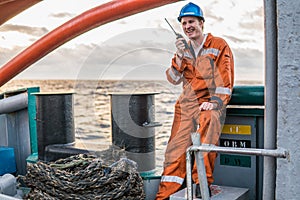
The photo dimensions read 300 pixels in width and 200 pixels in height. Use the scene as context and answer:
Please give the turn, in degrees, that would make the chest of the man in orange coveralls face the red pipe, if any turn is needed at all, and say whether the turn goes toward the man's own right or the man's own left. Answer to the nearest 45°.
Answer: approximately 90° to the man's own right

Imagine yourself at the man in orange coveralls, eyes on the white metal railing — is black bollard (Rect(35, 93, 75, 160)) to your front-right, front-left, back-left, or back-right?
back-right

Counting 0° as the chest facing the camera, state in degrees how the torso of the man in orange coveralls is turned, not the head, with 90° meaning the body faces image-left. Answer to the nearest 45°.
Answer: approximately 45°

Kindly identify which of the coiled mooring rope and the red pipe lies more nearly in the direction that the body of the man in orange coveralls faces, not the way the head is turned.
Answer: the coiled mooring rope

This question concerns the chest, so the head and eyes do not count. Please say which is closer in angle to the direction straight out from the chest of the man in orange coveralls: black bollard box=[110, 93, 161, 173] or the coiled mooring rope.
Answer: the coiled mooring rope

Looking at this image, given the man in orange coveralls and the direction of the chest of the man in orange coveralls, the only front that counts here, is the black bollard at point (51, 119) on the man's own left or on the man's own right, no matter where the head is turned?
on the man's own right

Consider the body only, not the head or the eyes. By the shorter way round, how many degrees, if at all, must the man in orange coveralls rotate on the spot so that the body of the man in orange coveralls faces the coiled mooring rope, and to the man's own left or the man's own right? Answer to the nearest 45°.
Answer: approximately 45° to the man's own right

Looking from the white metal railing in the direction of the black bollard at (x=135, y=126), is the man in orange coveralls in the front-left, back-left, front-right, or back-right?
front-right

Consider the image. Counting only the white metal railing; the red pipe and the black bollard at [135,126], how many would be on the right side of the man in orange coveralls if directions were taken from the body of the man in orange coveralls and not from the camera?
2

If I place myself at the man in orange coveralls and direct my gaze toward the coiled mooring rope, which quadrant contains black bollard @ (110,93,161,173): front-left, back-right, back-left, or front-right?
front-right

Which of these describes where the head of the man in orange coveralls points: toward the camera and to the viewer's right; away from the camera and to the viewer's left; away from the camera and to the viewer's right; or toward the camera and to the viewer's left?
toward the camera and to the viewer's left

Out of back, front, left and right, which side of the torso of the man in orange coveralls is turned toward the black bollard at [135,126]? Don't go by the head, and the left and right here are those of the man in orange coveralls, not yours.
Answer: right

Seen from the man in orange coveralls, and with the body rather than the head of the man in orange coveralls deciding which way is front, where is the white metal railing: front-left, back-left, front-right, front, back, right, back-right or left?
front-left
